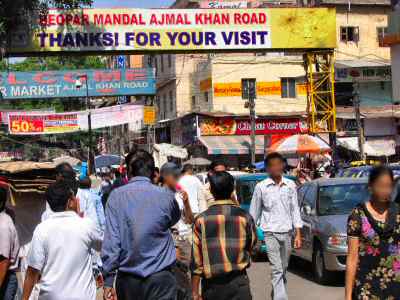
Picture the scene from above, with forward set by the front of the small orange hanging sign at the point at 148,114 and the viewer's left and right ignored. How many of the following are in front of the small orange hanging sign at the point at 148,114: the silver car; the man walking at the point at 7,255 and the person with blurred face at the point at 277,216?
3

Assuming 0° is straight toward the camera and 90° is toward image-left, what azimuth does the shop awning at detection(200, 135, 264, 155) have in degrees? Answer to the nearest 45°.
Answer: approximately 0°

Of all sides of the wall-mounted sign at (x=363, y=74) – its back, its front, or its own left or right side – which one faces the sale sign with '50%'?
right

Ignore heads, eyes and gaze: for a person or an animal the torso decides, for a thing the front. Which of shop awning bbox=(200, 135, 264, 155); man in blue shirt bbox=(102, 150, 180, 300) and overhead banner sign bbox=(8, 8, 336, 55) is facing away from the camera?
the man in blue shirt

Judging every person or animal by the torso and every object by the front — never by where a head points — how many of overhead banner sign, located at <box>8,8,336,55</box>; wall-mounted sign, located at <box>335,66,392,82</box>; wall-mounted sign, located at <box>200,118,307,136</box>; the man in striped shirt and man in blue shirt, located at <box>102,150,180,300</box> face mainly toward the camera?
3

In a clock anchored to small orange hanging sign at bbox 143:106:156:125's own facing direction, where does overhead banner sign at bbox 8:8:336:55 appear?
The overhead banner sign is roughly at 12 o'clock from the small orange hanging sign.

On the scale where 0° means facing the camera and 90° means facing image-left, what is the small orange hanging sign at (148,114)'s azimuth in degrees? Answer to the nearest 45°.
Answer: approximately 0°

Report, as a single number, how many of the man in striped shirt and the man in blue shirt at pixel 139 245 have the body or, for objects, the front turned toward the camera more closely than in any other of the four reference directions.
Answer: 0

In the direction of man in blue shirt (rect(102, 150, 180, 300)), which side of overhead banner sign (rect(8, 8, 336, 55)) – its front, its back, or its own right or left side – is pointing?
front

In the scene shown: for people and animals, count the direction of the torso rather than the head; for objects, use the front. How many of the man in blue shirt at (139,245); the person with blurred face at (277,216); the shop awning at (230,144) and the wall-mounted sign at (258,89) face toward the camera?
3

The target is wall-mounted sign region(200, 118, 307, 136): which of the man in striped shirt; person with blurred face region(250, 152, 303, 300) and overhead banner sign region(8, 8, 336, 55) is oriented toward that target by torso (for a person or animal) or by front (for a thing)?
the man in striped shirt

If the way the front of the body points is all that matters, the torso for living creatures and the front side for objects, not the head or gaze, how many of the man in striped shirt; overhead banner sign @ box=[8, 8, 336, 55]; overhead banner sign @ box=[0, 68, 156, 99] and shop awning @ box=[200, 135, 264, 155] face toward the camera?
3
